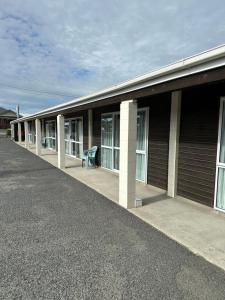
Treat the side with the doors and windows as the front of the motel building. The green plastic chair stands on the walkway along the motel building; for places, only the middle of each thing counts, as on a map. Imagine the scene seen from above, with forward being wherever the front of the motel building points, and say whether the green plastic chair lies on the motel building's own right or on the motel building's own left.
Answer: on the motel building's own left

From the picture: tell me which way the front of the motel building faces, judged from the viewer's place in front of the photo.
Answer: facing the viewer and to the left of the viewer
